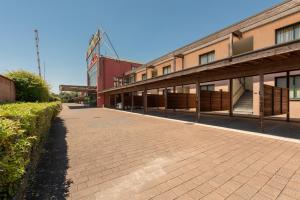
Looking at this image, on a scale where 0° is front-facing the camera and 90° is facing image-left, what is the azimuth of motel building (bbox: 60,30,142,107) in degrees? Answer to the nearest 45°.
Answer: approximately 45°

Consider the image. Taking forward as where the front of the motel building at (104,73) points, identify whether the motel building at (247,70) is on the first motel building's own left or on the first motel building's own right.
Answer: on the first motel building's own left

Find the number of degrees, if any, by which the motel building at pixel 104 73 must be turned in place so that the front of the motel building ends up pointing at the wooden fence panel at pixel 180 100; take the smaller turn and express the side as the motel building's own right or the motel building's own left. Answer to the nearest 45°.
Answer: approximately 45° to the motel building's own left

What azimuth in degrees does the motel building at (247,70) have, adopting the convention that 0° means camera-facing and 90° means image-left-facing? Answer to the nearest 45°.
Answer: approximately 45°

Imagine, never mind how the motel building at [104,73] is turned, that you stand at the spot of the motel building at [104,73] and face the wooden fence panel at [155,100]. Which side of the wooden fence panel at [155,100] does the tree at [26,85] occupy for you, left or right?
right

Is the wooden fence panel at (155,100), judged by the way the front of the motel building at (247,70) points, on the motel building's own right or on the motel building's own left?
on the motel building's own right

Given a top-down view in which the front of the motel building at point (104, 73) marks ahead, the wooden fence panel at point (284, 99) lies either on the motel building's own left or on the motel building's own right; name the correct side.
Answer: on the motel building's own left

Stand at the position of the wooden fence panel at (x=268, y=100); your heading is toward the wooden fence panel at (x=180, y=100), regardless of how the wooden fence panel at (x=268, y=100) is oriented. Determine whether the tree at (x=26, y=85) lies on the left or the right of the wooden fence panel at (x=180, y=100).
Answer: left

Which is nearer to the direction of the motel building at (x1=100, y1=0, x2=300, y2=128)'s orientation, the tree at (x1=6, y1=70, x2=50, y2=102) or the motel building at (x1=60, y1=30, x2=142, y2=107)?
the tree

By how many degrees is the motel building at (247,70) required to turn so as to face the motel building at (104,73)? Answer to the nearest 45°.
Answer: approximately 90° to its right

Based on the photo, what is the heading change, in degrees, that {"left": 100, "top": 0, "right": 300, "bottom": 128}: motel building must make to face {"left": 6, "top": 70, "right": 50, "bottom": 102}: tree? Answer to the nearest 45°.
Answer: approximately 45° to its right
